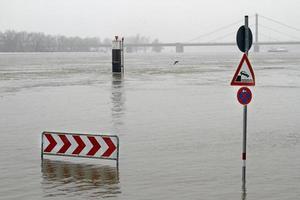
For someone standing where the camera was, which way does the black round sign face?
facing away from the viewer and to the left of the viewer
